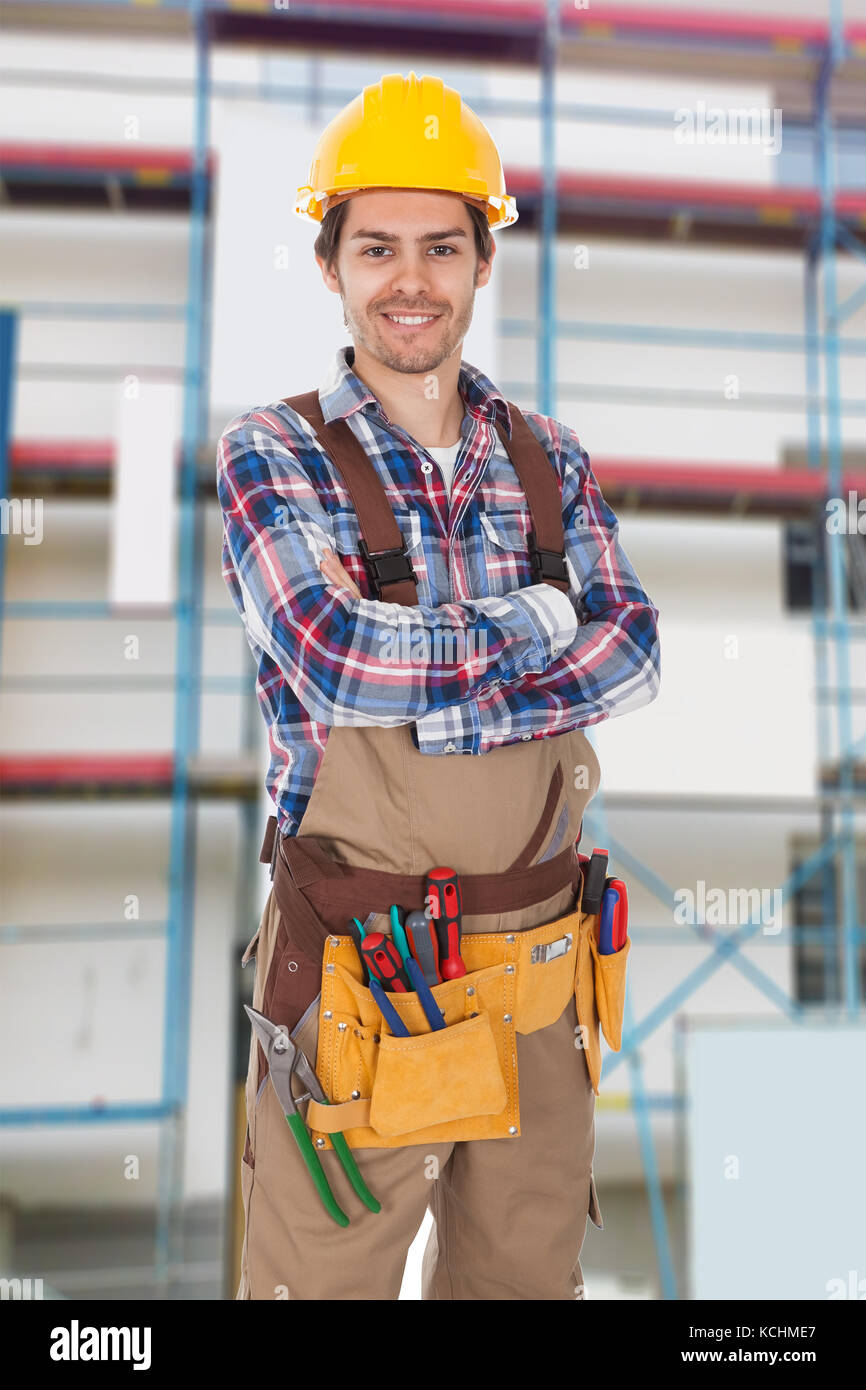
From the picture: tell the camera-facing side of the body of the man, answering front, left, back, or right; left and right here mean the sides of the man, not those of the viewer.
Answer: front

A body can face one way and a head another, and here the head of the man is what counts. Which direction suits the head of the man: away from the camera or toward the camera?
toward the camera
